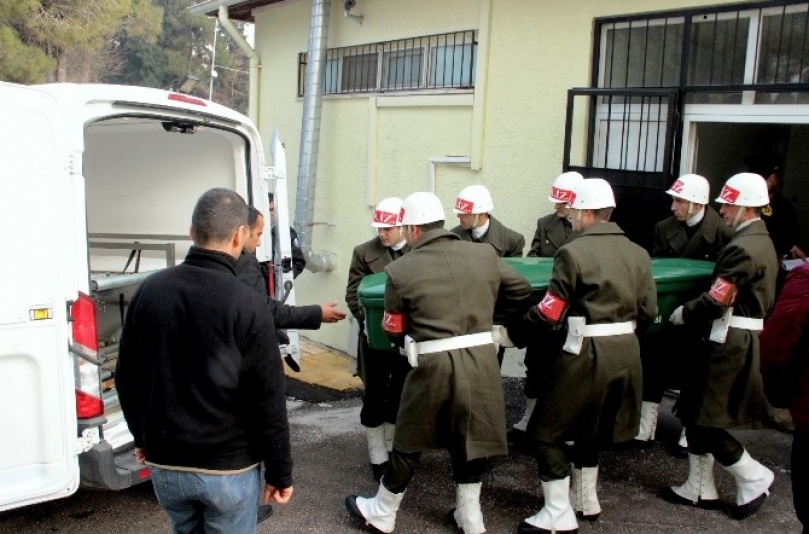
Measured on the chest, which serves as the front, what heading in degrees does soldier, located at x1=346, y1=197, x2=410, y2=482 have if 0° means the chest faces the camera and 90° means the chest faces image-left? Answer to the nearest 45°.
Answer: approximately 45°

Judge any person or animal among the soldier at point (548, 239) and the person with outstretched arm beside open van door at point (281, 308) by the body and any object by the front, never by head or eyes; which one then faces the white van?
the soldier

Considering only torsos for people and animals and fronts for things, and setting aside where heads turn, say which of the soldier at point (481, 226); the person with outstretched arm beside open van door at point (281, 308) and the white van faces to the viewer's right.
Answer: the person with outstretched arm beside open van door

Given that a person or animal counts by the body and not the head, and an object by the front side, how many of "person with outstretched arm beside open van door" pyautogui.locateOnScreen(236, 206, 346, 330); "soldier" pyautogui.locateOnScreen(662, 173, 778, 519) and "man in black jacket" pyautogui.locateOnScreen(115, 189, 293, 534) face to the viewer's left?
1

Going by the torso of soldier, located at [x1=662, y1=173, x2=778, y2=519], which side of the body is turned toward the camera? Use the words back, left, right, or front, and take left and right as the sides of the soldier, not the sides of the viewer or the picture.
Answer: left

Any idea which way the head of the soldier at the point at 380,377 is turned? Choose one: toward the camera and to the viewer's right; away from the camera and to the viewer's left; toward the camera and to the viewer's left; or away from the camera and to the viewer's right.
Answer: toward the camera and to the viewer's left

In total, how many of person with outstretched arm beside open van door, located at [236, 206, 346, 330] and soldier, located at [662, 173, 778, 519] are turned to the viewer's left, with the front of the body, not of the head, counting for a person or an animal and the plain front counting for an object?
1

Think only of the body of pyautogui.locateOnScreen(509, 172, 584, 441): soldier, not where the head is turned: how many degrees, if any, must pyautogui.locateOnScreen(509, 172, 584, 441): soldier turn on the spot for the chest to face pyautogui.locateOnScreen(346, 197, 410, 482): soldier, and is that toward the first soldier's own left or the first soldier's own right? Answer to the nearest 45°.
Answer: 0° — they already face them

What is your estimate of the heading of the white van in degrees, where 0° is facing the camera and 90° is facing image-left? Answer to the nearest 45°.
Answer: approximately 135°
